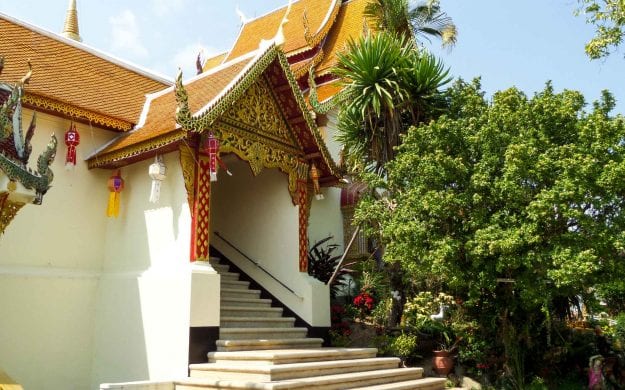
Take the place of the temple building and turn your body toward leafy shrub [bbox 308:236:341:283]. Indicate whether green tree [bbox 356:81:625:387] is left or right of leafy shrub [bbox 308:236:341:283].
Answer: right

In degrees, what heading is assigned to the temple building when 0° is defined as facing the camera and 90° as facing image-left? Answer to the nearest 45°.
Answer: approximately 315°

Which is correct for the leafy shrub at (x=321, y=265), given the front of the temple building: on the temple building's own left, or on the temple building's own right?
on the temple building's own left

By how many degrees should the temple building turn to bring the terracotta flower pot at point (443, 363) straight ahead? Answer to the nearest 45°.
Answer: approximately 45° to its left

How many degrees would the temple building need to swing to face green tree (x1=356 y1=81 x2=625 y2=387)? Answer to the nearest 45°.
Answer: approximately 45° to its left
